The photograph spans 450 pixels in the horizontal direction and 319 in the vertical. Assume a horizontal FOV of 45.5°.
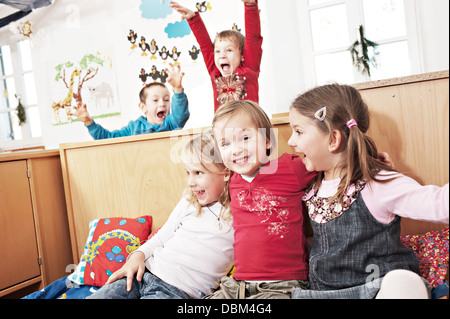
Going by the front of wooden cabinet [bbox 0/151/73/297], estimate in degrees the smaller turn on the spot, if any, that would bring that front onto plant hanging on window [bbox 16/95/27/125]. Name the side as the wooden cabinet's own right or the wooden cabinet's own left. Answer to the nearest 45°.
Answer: approximately 135° to the wooden cabinet's own left

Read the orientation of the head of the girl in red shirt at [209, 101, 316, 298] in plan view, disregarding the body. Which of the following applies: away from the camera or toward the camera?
toward the camera

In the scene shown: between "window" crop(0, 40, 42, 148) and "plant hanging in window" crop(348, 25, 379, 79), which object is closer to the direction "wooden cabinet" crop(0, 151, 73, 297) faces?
the plant hanging in window

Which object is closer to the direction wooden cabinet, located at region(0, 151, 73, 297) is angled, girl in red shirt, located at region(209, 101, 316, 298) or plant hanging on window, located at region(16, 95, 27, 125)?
the girl in red shirt

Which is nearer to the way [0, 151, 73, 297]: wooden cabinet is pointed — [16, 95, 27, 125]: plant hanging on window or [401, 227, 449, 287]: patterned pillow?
the patterned pillow

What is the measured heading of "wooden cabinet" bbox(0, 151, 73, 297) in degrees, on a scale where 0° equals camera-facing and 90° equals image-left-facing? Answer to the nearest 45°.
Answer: approximately 315°

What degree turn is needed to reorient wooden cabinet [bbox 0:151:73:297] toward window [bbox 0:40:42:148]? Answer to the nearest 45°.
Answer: approximately 135° to its left

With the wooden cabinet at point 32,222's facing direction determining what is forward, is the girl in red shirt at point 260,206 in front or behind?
in front
